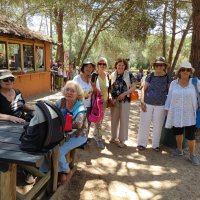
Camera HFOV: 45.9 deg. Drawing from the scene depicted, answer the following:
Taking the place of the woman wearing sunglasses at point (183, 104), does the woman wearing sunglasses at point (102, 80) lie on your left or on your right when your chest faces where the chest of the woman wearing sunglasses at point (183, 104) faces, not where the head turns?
on your right

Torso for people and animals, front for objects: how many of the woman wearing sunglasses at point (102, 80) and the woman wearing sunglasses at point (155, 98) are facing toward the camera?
2

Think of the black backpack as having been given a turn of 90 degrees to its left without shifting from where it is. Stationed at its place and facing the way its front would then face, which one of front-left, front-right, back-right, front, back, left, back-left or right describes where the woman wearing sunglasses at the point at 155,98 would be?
left

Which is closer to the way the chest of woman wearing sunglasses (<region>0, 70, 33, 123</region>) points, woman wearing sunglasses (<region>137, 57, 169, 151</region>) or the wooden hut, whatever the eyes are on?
the woman wearing sunglasses

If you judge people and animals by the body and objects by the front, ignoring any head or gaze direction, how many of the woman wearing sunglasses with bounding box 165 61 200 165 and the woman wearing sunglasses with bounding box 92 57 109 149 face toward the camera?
2

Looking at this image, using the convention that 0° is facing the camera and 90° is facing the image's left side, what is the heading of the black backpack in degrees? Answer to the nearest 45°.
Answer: approximately 45°

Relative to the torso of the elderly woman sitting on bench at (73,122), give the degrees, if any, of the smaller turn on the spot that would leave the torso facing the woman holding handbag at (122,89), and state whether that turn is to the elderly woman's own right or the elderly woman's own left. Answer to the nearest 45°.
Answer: approximately 180°

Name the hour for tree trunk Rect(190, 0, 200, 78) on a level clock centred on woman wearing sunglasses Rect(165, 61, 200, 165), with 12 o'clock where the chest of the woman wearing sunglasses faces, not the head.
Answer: The tree trunk is roughly at 6 o'clock from the woman wearing sunglasses.

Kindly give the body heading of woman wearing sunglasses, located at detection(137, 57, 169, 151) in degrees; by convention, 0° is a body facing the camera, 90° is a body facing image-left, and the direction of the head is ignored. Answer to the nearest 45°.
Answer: approximately 0°

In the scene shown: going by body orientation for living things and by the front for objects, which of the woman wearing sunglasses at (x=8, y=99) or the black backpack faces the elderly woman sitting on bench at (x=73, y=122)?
the woman wearing sunglasses
